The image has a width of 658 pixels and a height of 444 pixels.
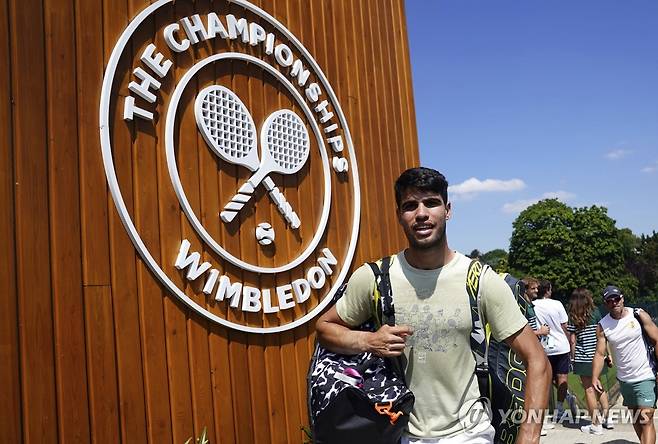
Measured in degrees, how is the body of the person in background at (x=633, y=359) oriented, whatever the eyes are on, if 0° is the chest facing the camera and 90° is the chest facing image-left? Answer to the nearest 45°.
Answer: approximately 0°

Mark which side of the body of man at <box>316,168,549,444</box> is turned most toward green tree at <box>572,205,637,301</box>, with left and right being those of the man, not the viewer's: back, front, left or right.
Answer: back

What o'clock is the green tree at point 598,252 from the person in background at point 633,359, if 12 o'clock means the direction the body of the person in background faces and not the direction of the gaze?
The green tree is roughly at 6 o'clock from the person in background.

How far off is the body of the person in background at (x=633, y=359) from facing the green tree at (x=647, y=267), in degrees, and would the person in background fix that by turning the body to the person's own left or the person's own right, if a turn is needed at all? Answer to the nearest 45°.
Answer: approximately 180°

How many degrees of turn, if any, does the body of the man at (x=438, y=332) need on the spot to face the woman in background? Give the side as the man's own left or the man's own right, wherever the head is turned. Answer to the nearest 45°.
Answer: approximately 180°

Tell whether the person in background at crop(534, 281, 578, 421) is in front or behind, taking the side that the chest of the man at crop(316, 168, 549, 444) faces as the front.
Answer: behind

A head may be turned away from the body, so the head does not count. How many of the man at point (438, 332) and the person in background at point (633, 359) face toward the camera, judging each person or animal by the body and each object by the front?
2

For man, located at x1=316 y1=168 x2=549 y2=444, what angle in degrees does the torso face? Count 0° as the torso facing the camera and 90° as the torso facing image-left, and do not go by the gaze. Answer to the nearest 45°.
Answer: approximately 0°

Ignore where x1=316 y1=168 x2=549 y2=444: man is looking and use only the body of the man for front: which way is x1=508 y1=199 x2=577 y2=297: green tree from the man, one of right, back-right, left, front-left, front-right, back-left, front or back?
back
